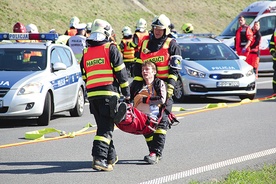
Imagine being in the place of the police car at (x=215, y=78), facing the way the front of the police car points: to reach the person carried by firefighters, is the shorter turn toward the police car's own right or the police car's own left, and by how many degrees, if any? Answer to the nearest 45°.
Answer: approximately 45° to the police car's own right

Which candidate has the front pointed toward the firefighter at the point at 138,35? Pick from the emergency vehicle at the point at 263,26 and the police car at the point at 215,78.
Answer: the emergency vehicle

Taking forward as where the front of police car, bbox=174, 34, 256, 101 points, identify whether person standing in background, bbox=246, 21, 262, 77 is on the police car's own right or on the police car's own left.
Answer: on the police car's own left

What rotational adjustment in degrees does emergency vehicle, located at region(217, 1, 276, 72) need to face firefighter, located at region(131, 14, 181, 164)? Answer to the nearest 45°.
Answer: approximately 45° to its left

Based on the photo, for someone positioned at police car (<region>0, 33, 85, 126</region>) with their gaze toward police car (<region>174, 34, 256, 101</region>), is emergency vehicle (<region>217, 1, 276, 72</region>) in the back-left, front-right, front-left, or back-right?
front-left

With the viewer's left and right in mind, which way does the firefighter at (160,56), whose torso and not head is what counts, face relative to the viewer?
facing the viewer and to the left of the viewer

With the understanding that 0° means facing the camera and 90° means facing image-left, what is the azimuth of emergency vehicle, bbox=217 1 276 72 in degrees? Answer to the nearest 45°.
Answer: approximately 45°
